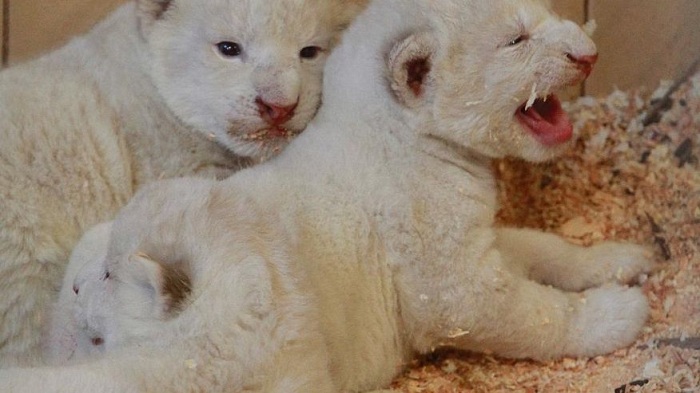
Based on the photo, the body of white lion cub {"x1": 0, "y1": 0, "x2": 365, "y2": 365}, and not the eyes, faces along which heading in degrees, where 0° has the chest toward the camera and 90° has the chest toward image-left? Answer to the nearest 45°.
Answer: approximately 315°

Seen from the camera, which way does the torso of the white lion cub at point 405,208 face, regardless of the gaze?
to the viewer's right
